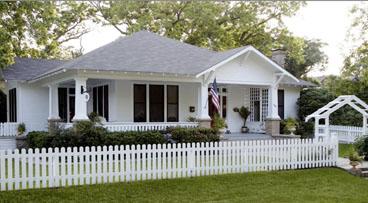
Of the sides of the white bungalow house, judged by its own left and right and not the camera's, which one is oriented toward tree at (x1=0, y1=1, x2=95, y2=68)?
back

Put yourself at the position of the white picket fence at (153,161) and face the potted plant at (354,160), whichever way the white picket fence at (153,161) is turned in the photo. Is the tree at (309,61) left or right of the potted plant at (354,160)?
left

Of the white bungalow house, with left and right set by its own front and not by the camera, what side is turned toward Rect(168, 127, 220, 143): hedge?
front

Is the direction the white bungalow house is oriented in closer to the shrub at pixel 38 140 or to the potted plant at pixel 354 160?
the potted plant

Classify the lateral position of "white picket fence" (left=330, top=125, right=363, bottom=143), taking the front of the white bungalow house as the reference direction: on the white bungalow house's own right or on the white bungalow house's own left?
on the white bungalow house's own left

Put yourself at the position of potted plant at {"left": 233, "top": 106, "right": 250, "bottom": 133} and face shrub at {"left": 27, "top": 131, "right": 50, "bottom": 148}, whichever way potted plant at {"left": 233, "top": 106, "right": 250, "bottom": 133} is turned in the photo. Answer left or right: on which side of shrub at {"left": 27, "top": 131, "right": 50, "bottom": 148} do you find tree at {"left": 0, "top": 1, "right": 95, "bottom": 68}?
right

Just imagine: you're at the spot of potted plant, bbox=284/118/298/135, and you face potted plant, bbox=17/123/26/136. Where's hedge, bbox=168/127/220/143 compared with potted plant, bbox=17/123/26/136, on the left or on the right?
left

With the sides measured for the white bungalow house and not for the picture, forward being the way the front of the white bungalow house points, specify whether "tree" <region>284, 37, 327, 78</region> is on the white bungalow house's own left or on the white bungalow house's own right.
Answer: on the white bungalow house's own left

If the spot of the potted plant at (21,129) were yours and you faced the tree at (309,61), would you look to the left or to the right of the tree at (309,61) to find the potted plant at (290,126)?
right

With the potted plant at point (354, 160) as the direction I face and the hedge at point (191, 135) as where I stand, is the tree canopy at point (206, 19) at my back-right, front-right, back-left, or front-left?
back-left

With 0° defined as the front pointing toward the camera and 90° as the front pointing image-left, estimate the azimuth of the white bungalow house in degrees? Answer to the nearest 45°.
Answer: approximately 315°
